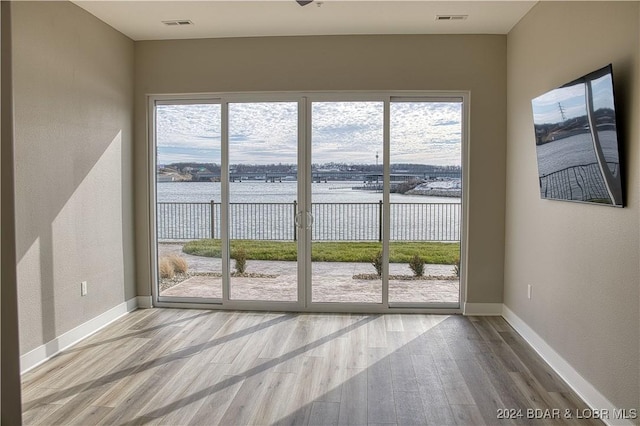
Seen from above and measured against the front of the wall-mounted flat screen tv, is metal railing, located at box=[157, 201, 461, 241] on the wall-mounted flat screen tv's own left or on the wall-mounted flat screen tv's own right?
on the wall-mounted flat screen tv's own right

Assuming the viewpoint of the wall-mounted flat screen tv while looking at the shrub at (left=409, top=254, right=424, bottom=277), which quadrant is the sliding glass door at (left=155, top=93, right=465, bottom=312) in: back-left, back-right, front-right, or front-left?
front-left

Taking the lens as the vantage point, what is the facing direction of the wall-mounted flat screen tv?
facing the viewer and to the left of the viewer

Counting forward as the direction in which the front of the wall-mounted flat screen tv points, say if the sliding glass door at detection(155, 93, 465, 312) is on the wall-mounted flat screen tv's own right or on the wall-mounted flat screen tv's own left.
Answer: on the wall-mounted flat screen tv's own right

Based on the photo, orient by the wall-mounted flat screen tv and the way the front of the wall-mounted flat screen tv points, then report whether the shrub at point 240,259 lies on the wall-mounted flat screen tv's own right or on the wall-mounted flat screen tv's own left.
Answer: on the wall-mounted flat screen tv's own right

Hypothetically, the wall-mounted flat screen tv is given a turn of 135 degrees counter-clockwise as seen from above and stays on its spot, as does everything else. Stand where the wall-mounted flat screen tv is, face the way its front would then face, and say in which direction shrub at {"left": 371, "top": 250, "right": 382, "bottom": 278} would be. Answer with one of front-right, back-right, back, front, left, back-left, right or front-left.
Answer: back-left
